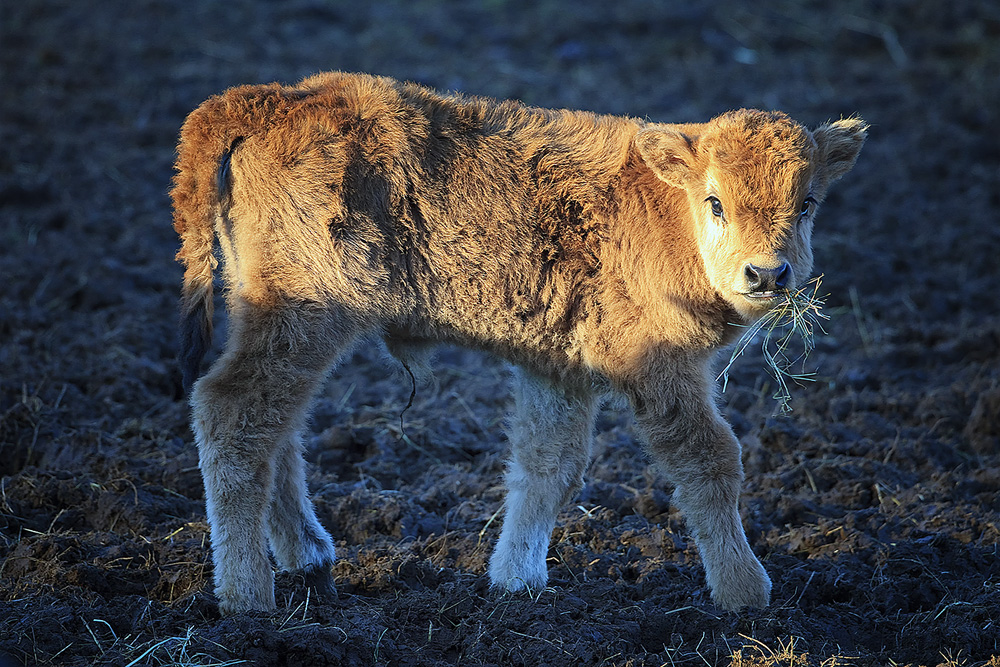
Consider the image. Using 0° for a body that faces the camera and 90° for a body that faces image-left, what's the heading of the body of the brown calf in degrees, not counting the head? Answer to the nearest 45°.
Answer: approximately 270°
